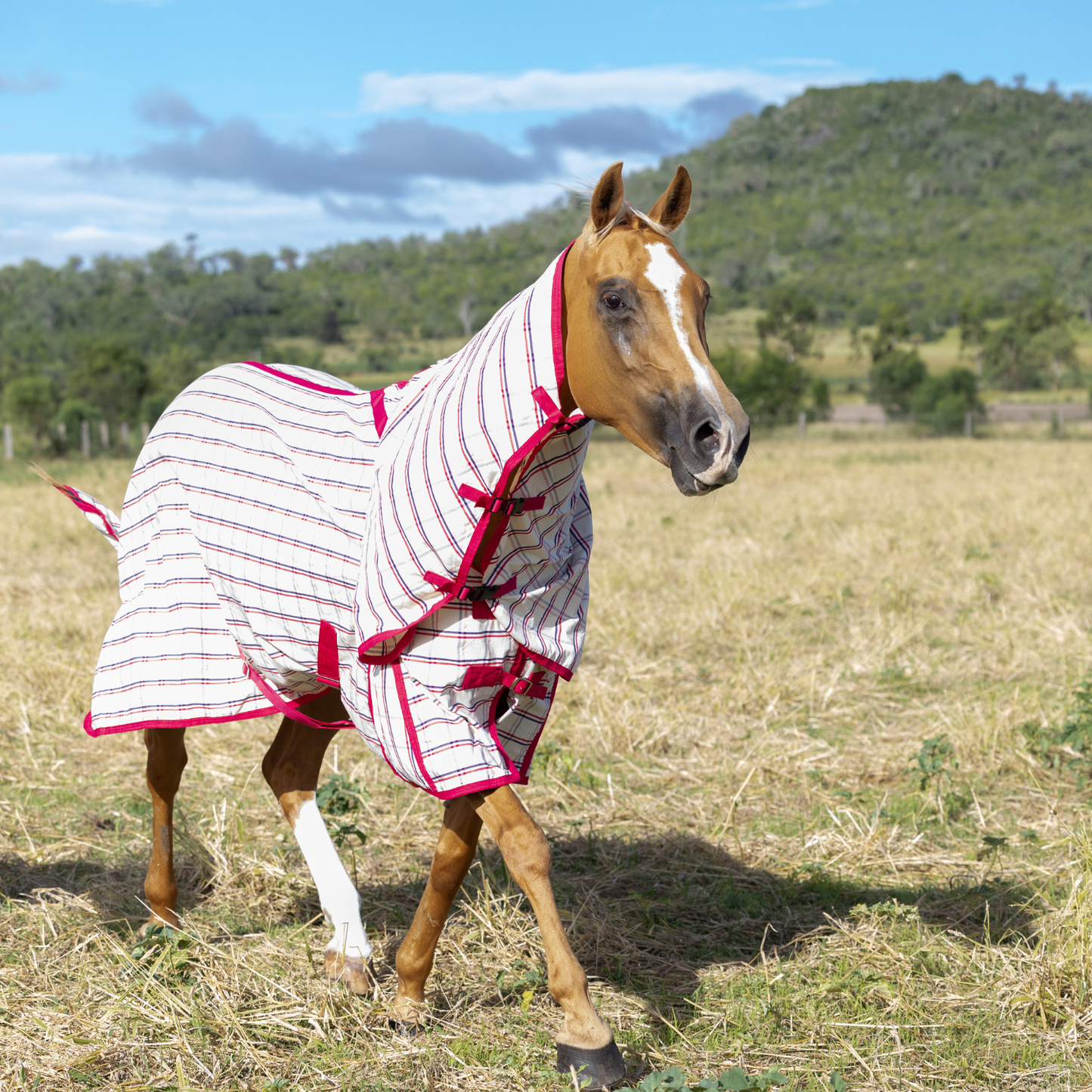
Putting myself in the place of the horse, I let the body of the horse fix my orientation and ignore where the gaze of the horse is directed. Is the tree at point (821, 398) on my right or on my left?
on my left

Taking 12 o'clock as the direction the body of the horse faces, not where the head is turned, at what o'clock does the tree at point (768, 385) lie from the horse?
The tree is roughly at 8 o'clock from the horse.

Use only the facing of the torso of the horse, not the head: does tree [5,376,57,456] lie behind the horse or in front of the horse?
behind

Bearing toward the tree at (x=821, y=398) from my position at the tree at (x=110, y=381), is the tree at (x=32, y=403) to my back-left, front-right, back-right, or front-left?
back-right

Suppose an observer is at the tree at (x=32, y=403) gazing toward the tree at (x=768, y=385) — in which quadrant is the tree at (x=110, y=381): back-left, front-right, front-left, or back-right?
front-left

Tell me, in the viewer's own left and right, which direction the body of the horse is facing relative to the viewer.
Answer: facing the viewer and to the right of the viewer
